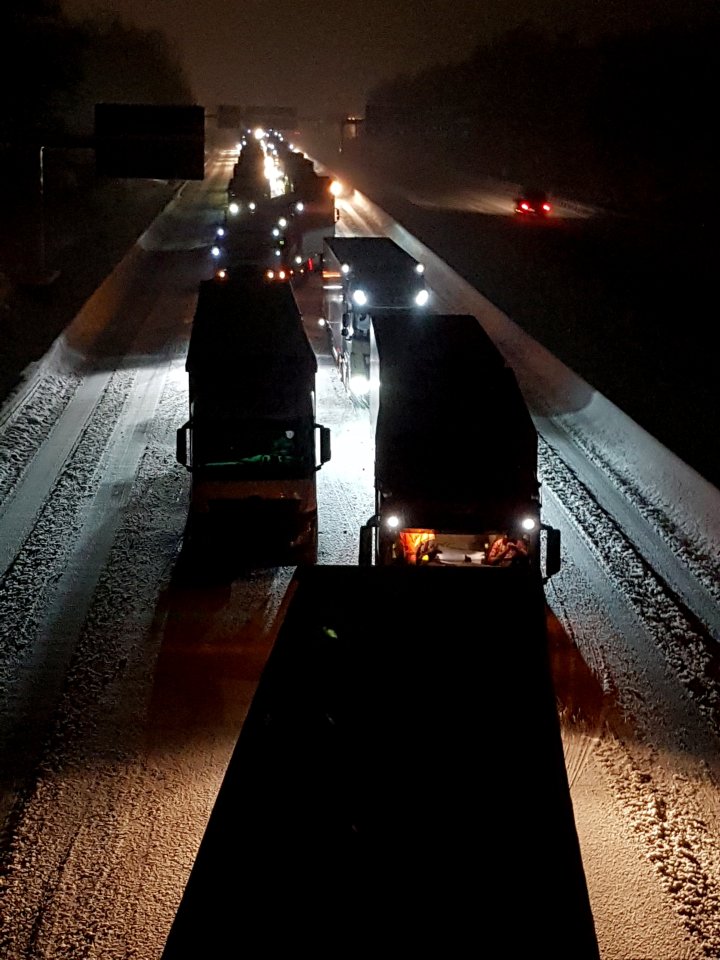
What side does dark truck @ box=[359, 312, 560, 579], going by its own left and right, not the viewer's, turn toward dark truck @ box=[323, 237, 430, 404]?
back

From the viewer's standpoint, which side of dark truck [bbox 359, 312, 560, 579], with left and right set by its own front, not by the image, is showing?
front
